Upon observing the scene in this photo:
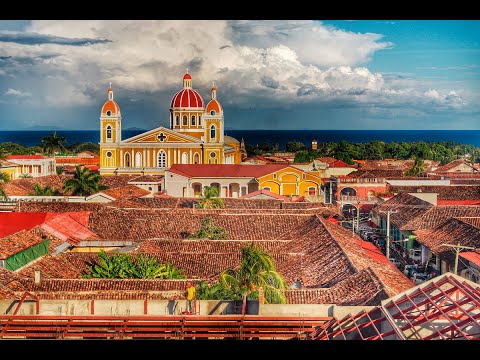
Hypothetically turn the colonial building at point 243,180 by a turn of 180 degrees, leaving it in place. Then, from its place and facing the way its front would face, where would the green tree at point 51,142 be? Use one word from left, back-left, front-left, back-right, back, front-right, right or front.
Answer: front-left

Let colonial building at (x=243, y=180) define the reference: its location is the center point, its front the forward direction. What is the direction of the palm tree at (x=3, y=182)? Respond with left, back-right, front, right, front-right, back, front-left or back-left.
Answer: front-right

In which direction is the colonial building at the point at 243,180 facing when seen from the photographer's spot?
facing the viewer

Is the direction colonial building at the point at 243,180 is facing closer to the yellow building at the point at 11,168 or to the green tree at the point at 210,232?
the green tree

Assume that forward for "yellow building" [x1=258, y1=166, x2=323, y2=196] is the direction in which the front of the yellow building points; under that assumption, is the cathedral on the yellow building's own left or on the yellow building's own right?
on the yellow building's own right

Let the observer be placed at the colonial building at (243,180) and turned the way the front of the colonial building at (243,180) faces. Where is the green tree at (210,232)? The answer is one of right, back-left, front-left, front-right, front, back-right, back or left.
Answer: front

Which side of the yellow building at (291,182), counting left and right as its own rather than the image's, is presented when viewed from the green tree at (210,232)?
front

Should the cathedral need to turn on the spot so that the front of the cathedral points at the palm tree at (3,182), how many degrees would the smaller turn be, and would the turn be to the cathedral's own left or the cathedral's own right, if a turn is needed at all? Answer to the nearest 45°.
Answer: approximately 45° to the cathedral's own right

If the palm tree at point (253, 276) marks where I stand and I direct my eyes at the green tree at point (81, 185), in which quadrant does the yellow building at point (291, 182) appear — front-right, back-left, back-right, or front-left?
front-right

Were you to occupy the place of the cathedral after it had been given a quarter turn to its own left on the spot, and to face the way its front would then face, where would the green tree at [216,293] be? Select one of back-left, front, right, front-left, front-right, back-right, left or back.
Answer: right

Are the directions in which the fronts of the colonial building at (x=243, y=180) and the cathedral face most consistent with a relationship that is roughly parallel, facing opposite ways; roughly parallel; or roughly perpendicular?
roughly parallel

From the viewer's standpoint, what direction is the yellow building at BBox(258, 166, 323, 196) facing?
toward the camera

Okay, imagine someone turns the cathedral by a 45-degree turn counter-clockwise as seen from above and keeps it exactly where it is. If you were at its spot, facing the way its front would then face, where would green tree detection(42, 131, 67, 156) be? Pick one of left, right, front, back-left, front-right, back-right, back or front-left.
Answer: back

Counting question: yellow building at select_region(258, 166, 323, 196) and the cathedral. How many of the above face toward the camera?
2

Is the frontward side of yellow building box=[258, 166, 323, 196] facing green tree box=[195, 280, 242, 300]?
yes

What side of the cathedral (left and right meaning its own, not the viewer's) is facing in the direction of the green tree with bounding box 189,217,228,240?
front

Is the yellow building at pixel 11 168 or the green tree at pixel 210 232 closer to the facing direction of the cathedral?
the green tree
